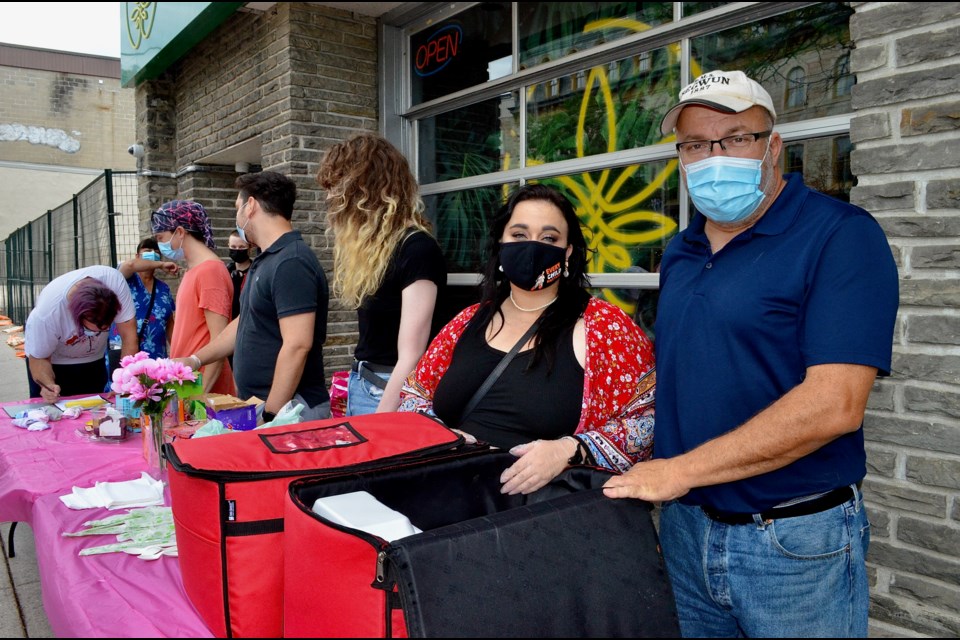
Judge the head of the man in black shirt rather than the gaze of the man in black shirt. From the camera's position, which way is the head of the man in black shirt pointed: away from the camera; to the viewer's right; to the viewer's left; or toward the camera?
to the viewer's left

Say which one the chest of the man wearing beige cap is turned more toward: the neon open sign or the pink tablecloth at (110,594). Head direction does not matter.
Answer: the pink tablecloth

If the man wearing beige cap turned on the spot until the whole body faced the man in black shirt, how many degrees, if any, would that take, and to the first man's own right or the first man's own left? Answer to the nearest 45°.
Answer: approximately 90° to the first man's own right

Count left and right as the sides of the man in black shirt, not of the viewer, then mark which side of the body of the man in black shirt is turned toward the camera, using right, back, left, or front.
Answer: left

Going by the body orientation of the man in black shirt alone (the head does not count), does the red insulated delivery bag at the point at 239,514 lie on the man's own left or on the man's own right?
on the man's own left

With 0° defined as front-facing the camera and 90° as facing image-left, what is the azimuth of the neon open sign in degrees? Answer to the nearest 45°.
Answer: approximately 45°

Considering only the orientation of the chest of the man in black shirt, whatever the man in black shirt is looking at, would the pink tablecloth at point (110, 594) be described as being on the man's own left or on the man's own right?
on the man's own left

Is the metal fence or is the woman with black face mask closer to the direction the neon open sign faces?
the woman with black face mask

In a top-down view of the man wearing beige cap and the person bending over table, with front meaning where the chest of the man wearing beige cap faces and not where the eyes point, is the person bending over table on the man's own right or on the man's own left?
on the man's own right

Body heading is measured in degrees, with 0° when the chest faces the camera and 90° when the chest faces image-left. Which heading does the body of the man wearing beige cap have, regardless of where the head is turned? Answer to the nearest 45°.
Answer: approximately 45°

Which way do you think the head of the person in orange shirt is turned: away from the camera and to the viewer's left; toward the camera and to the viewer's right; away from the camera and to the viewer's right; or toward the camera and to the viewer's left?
toward the camera and to the viewer's left
